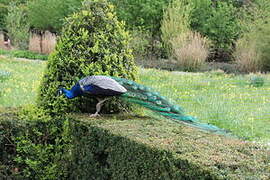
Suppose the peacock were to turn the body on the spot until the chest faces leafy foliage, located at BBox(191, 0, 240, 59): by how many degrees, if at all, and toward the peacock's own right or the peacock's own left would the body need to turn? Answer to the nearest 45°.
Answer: approximately 90° to the peacock's own right

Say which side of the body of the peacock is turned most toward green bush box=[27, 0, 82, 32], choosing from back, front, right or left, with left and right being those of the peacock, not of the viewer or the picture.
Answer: right

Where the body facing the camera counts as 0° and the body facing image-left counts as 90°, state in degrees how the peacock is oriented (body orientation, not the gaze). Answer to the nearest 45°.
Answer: approximately 90°

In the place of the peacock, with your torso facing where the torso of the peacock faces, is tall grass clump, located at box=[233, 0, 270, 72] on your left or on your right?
on your right

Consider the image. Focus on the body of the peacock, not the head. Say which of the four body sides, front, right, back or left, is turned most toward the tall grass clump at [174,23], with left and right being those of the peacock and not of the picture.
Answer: right

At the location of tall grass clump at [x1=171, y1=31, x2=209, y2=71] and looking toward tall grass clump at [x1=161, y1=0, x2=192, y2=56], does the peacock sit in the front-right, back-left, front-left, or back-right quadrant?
back-left

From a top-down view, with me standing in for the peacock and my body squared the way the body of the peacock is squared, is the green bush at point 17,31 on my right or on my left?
on my right
